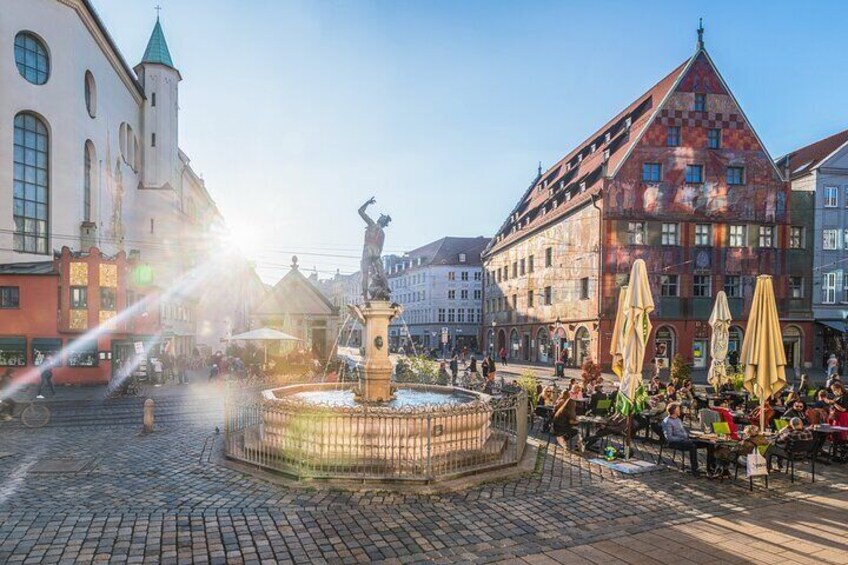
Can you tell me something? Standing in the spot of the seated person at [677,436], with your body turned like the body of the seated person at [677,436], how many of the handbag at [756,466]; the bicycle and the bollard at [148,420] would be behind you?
2

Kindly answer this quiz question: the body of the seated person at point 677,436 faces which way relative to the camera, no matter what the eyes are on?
to the viewer's right

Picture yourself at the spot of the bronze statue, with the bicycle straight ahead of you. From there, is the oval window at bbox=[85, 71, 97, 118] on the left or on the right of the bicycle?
right
